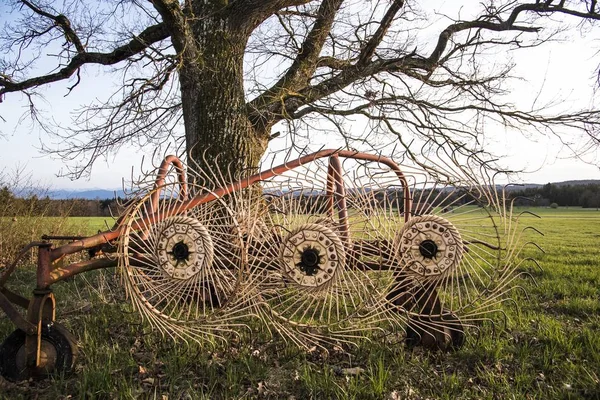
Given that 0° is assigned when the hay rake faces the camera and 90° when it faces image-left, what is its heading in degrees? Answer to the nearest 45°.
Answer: approximately 90°
